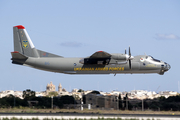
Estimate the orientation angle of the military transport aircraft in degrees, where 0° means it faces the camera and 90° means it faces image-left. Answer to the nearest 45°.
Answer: approximately 270°
